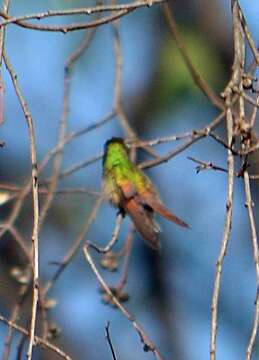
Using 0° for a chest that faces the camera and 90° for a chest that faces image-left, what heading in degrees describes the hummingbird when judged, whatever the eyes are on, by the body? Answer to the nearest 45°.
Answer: approximately 135°

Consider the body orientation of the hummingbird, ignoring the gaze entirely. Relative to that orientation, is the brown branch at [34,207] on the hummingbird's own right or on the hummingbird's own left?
on the hummingbird's own left
